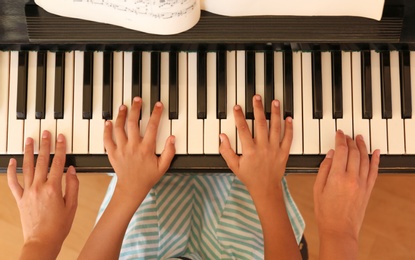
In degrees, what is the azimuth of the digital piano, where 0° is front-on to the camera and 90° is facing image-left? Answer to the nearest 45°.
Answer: approximately 0°
